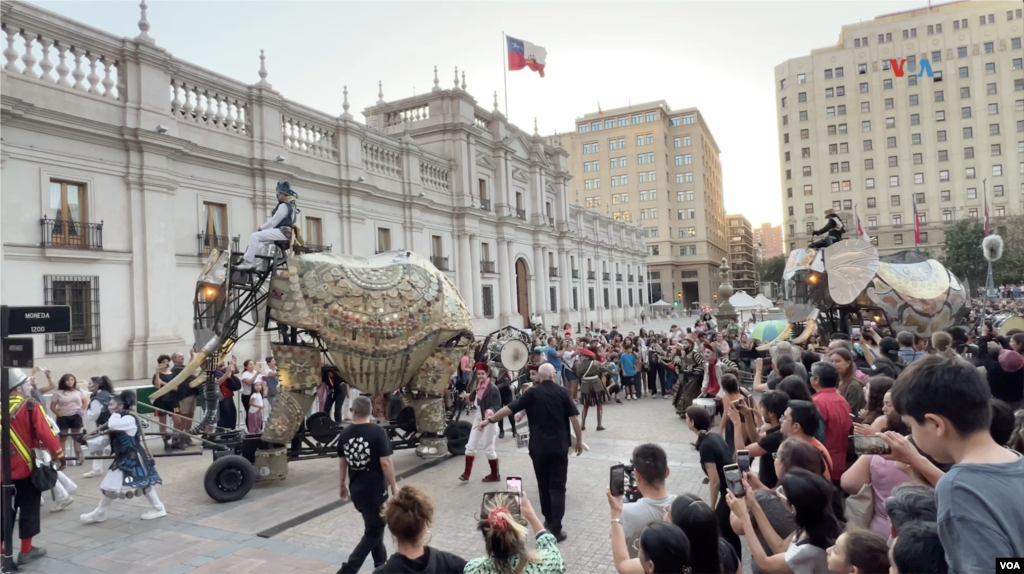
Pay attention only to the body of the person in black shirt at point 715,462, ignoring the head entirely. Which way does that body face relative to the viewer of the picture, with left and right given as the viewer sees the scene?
facing to the left of the viewer

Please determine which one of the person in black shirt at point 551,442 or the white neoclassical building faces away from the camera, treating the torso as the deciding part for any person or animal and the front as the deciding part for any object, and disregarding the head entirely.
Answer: the person in black shirt

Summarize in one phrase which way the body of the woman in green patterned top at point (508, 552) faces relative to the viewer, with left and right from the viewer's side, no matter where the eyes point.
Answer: facing away from the viewer

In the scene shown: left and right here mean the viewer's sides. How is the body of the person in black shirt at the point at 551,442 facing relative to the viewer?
facing away from the viewer

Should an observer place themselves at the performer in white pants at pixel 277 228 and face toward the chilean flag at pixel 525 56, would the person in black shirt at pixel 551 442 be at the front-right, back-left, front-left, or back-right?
back-right

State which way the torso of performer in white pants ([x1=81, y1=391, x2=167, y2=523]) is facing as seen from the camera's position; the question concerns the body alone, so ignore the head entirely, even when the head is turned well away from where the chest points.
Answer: to the viewer's left

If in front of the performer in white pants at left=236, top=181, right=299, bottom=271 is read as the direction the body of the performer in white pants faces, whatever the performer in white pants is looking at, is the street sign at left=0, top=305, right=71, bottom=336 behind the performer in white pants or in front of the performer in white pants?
in front

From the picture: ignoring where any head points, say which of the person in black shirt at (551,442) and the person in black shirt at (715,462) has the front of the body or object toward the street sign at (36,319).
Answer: the person in black shirt at (715,462)

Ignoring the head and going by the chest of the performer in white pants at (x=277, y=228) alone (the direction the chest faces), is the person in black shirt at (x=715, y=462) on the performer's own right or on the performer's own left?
on the performer's own left

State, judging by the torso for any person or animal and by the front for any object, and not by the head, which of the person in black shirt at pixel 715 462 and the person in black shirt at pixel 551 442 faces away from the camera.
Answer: the person in black shirt at pixel 551 442

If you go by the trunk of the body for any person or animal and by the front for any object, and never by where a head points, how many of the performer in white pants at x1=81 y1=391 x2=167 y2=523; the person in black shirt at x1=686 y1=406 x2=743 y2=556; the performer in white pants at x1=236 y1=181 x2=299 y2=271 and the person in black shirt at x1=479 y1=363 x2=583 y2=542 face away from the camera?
1

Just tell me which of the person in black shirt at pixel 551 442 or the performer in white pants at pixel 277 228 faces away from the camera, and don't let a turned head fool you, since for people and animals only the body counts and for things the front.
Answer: the person in black shirt

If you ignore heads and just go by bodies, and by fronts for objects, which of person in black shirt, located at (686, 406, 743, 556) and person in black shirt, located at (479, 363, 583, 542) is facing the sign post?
person in black shirt, located at (686, 406, 743, 556)

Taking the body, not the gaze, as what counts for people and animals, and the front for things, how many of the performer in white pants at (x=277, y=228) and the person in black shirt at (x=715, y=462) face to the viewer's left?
2

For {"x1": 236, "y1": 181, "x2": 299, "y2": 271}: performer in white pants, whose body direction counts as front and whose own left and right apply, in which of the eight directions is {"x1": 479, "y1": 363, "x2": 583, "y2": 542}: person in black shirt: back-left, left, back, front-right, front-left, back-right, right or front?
back-left

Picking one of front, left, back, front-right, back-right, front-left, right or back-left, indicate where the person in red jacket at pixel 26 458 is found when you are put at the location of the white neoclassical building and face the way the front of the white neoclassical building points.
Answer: front-right

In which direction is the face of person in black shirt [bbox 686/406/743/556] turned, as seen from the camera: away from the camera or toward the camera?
away from the camera

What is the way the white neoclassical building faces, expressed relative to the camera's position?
facing the viewer and to the right of the viewer

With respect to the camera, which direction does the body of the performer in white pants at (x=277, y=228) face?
to the viewer's left

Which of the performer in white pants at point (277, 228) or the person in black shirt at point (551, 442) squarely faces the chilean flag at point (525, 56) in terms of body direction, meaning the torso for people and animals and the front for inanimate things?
the person in black shirt
